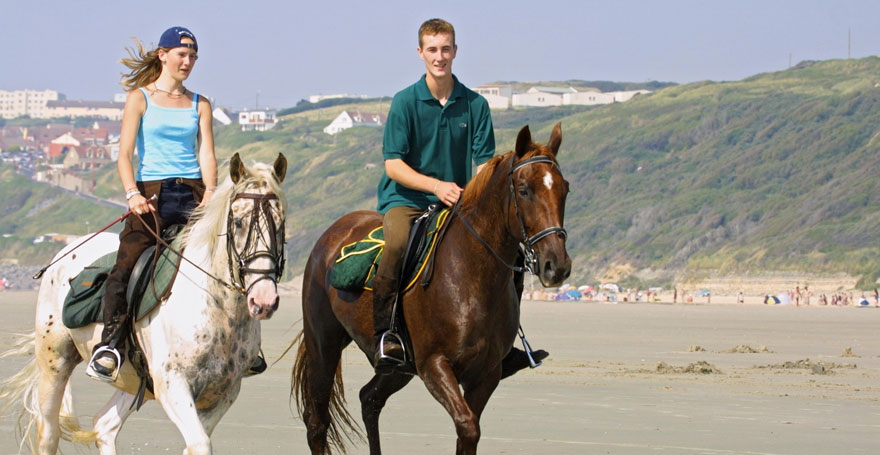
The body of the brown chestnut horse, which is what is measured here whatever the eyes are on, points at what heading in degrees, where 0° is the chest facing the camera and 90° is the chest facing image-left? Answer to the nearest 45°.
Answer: approximately 315°

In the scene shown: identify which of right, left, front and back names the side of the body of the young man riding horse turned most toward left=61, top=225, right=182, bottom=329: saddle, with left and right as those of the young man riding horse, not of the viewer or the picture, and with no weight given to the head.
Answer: right

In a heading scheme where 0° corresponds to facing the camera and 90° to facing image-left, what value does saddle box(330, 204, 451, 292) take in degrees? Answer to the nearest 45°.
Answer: approximately 315°

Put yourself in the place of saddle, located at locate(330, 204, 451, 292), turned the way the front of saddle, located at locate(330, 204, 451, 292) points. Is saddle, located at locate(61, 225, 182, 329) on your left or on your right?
on your right
